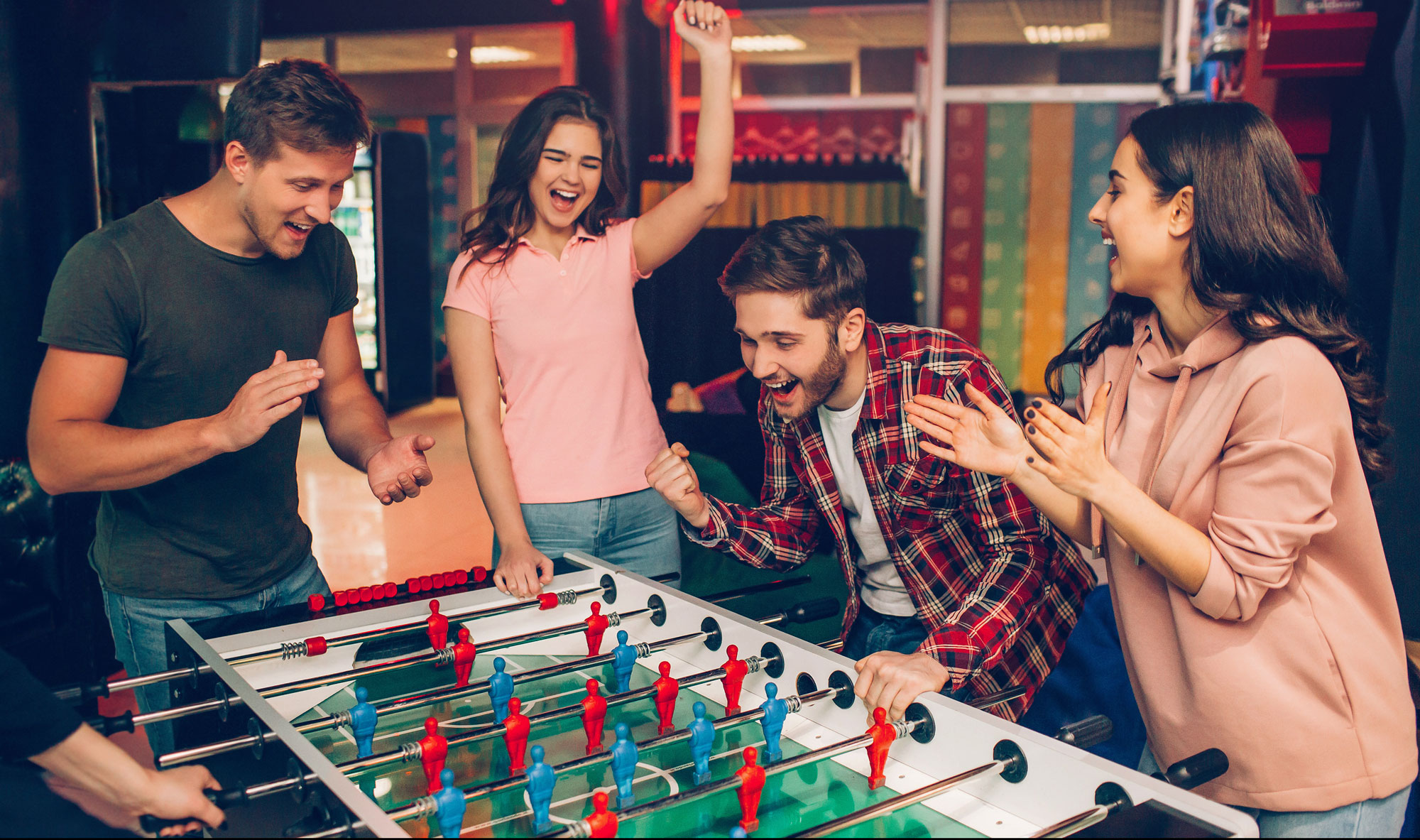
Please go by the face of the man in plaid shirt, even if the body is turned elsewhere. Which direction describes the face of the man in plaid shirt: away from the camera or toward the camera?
toward the camera

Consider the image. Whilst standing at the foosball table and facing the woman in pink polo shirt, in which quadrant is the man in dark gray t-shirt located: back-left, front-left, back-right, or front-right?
front-left

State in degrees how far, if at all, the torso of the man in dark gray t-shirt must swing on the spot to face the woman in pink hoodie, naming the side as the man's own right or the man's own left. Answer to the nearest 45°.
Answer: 0° — they already face them

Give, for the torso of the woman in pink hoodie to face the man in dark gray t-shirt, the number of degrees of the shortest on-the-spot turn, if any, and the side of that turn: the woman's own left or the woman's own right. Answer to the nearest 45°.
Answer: approximately 45° to the woman's own right

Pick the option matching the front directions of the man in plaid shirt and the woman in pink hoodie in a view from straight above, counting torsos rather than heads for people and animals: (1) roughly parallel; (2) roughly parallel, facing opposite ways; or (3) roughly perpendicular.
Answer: roughly parallel

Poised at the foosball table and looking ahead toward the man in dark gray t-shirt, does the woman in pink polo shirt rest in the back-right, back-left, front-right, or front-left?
front-right

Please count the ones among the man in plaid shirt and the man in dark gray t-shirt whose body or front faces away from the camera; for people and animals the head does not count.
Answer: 0

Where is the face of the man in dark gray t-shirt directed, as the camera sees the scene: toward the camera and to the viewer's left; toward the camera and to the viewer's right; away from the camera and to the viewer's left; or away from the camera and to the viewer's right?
toward the camera and to the viewer's right

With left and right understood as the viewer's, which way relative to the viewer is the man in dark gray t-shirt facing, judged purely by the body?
facing the viewer and to the right of the viewer

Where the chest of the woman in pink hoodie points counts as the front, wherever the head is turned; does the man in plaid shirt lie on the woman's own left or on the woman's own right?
on the woman's own right

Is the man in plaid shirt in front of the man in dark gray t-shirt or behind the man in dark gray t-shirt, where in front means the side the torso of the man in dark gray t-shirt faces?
in front

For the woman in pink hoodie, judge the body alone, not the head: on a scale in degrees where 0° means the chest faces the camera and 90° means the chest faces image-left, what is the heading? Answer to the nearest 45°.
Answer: approximately 45°

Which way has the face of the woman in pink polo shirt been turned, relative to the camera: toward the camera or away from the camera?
toward the camera

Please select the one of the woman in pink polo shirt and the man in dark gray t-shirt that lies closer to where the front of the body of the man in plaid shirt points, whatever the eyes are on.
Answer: the man in dark gray t-shirt

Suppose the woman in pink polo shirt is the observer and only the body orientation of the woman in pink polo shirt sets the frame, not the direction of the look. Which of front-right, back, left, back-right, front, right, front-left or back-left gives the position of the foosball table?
front

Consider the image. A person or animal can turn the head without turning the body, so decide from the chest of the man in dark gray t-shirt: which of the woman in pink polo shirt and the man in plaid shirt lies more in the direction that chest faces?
the man in plaid shirt

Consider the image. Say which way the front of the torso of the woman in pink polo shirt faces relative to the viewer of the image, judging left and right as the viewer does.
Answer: facing the viewer
